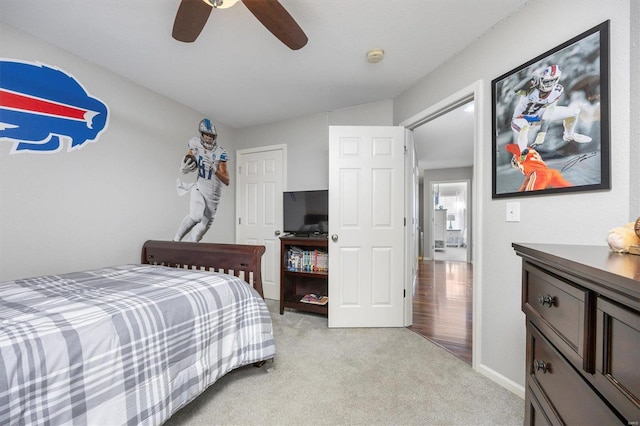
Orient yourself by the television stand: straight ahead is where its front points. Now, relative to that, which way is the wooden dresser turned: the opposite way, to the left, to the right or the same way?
to the right

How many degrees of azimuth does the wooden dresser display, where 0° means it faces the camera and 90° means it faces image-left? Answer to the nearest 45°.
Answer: approximately 45°

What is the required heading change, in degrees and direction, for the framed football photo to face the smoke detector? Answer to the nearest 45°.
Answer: approximately 45° to its right

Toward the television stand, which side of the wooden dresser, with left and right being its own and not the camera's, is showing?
right

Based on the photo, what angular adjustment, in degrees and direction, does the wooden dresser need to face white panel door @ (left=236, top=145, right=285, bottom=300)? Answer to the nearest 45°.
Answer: approximately 45° to its right

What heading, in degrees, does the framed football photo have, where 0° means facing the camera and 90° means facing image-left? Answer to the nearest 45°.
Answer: approximately 45°

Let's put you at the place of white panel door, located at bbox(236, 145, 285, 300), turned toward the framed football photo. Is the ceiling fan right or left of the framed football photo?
right

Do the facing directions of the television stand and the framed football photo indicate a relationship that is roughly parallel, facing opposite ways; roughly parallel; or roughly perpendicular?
roughly perpendicular

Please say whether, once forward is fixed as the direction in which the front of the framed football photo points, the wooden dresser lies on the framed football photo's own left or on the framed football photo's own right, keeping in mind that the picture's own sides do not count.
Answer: on the framed football photo's own left

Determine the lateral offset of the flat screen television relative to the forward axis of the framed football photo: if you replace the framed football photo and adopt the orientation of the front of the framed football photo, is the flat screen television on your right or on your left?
on your right
